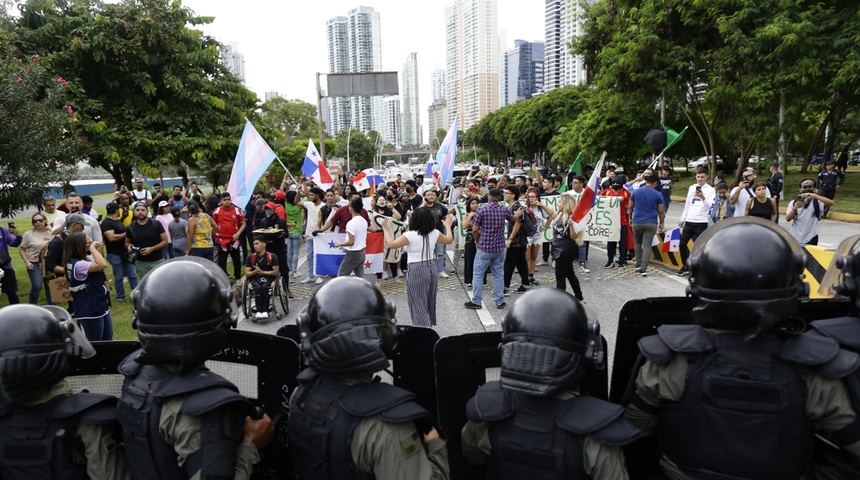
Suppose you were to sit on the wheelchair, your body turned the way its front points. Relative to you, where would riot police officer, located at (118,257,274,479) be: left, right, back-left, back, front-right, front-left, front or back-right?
front

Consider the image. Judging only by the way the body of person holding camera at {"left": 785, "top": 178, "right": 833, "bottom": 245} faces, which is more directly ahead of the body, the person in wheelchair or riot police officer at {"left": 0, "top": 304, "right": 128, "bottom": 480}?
the riot police officer

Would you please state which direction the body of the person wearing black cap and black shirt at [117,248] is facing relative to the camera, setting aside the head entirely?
to the viewer's right

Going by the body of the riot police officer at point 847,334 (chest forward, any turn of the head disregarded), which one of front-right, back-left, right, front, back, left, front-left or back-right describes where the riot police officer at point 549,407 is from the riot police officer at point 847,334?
left

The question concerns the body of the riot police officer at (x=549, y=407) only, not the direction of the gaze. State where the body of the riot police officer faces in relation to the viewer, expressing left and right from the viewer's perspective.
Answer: facing away from the viewer and to the right of the viewer

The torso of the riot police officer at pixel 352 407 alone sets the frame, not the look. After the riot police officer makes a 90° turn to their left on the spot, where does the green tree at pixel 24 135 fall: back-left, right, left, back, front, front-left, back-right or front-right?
front

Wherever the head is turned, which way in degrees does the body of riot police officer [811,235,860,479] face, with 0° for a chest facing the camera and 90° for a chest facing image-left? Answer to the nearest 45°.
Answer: approximately 135°

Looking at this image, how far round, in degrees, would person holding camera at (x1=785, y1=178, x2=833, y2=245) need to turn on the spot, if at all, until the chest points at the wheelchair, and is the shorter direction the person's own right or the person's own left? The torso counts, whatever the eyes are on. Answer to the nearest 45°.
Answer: approximately 45° to the person's own right

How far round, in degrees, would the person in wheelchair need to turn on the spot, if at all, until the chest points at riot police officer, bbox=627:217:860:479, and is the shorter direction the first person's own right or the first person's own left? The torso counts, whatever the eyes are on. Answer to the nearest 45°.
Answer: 0° — they already face them

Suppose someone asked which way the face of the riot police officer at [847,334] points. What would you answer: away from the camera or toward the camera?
away from the camera

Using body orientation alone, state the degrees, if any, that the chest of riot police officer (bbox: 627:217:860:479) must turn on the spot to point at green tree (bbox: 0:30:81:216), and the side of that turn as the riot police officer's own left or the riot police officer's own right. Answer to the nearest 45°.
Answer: approximately 90° to the riot police officer's own left

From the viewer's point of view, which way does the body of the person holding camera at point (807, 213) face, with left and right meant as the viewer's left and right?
facing the viewer

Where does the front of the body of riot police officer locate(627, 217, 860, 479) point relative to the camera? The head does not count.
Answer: away from the camera

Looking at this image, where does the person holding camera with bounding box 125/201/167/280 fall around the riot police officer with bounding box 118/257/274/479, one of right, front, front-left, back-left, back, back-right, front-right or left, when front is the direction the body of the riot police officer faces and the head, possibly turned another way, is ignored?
front-left

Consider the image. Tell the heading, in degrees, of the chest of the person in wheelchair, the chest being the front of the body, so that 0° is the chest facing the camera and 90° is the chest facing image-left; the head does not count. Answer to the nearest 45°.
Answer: approximately 0°

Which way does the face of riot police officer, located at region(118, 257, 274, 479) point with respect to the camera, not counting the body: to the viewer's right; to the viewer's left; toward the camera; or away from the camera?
away from the camera

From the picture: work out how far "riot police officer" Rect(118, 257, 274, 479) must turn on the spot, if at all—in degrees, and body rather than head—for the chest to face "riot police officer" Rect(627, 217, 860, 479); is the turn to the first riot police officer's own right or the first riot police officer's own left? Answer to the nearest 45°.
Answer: approximately 90° to the first riot police officer's own right

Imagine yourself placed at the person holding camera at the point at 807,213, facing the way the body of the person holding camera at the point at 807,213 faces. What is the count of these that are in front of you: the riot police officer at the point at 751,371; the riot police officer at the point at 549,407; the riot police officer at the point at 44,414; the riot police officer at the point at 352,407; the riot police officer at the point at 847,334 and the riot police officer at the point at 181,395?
6

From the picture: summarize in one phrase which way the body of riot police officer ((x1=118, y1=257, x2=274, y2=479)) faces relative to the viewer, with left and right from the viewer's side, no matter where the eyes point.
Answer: facing away from the viewer and to the right of the viewer

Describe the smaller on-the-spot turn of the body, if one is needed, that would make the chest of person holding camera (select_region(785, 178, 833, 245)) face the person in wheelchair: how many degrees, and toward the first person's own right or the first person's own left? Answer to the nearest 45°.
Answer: approximately 45° to the first person's own right

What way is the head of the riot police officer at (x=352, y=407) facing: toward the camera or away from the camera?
away from the camera

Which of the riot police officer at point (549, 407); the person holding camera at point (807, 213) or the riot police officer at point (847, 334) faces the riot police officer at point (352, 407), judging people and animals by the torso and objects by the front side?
the person holding camera
